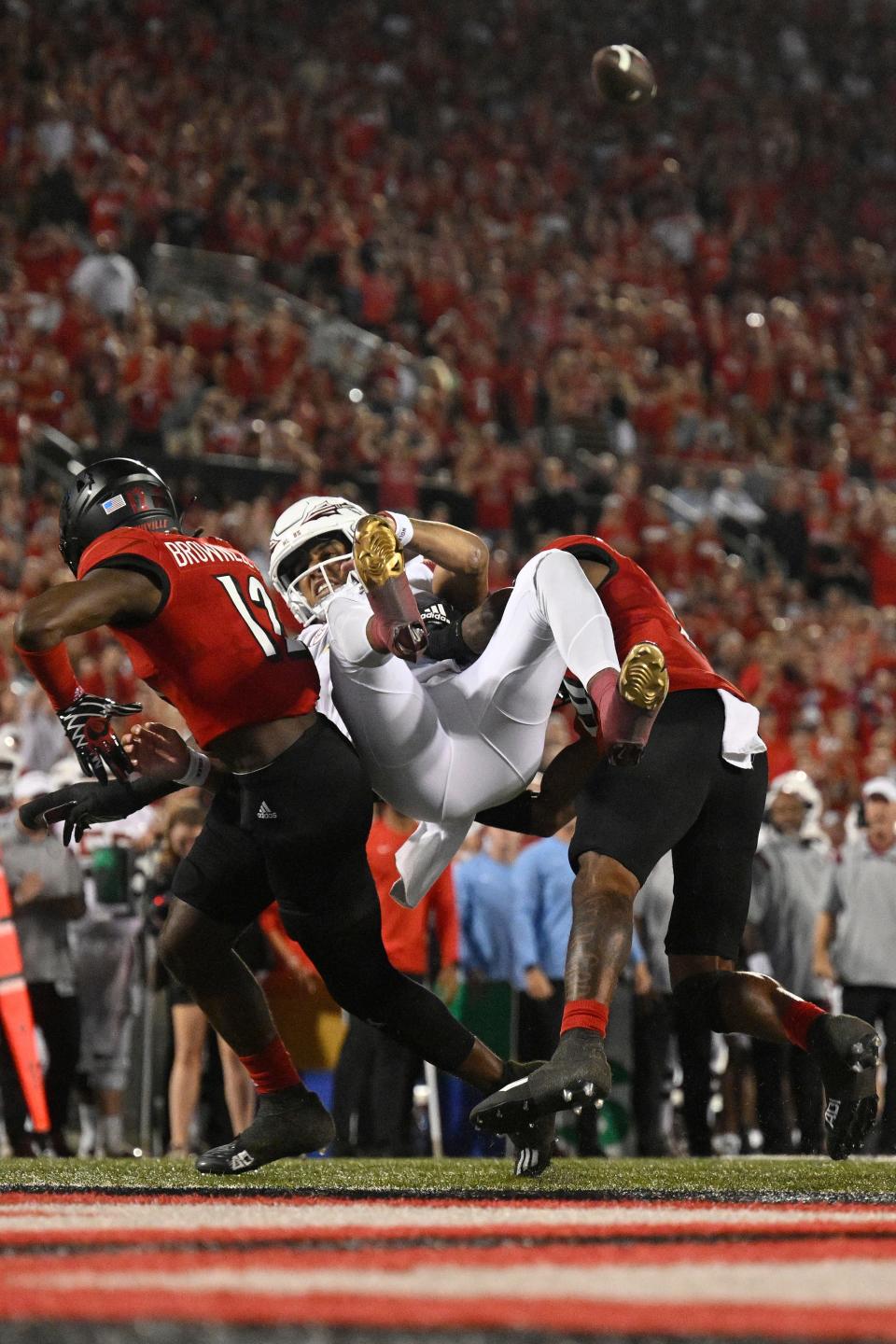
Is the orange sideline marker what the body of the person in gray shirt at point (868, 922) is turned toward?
no

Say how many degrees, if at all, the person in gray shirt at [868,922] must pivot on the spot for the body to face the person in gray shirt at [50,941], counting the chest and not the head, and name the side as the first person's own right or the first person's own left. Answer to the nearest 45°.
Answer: approximately 90° to the first person's own right

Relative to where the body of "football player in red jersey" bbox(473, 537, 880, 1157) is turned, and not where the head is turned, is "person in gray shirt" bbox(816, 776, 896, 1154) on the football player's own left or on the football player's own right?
on the football player's own right

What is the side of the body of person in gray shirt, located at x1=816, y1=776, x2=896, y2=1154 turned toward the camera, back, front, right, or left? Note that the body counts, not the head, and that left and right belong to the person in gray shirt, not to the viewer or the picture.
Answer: front

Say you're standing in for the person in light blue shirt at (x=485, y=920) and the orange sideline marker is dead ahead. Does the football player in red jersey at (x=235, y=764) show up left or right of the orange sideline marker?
left

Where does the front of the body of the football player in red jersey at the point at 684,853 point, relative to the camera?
to the viewer's left

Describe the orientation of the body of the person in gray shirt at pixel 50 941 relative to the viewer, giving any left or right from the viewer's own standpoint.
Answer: facing the viewer

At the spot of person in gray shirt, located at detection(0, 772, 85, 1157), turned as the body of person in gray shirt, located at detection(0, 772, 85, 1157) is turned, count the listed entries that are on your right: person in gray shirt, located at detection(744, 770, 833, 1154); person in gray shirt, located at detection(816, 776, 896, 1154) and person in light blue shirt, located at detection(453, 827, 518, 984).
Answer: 0

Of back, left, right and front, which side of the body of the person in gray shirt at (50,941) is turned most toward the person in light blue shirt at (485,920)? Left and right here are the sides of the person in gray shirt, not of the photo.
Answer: left

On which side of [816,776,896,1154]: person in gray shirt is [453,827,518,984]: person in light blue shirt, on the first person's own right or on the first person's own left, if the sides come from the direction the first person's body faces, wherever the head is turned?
on the first person's own right

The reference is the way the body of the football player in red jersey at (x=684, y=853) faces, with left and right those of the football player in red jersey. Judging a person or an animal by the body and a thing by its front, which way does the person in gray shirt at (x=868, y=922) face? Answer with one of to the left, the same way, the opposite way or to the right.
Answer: to the left

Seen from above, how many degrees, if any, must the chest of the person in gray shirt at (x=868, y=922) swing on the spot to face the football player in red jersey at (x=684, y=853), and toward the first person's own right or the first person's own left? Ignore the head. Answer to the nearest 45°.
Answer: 0° — they already face them

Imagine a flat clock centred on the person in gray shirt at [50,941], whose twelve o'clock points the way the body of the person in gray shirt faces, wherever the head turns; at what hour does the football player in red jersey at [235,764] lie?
The football player in red jersey is roughly at 12 o'clock from the person in gray shirt.

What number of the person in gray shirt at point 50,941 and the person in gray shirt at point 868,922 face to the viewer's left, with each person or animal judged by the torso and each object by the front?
0
